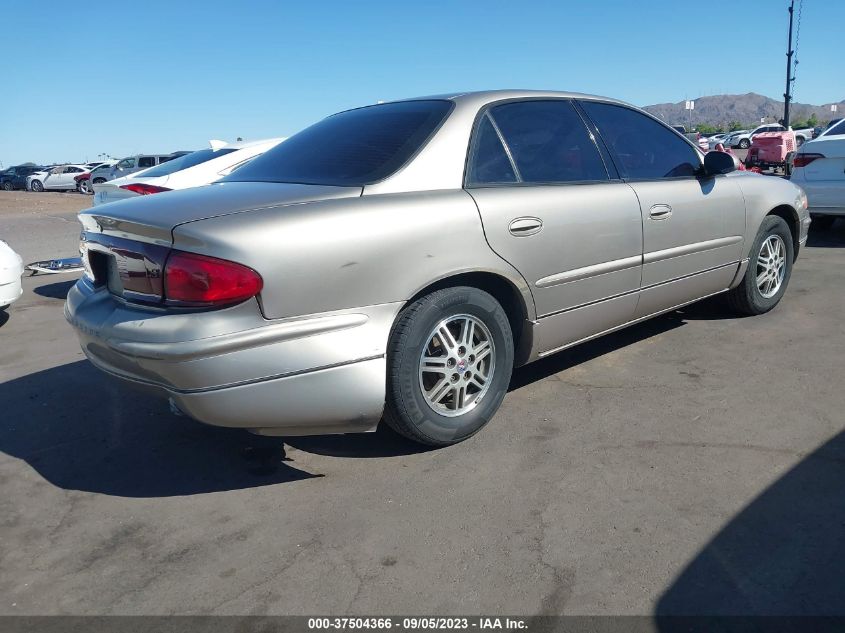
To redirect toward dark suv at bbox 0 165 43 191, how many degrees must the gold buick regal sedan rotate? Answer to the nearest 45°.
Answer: approximately 90° to its left

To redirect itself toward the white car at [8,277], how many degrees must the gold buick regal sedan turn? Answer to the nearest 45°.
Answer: approximately 90° to its left

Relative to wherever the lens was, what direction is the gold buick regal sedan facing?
facing away from the viewer and to the right of the viewer

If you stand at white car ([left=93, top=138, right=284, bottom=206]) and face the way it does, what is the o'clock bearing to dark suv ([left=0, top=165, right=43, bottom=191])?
The dark suv is roughly at 10 o'clock from the white car.

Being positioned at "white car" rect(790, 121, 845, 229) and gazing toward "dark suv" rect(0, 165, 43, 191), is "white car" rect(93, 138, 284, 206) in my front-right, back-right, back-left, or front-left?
front-left

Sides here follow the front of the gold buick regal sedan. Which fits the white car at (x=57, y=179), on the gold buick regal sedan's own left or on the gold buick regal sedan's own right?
on the gold buick regal sedan's own left

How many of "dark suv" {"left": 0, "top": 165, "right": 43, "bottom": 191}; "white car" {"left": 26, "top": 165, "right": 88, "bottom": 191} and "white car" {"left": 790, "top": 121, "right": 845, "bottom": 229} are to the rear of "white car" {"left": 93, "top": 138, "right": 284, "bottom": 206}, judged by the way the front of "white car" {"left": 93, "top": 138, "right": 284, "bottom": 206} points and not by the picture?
0

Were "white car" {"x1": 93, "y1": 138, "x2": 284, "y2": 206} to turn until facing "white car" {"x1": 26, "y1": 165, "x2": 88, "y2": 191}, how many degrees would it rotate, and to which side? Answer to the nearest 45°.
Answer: approximately 45° to its left

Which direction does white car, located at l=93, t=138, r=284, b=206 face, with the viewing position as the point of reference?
facing away from the viewer and to the right of the viewer

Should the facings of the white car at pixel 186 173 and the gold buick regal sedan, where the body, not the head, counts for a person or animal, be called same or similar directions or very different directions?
same or similar directions

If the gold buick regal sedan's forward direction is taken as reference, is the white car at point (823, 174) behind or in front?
in front

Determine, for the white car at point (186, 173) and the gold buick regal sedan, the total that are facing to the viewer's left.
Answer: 0

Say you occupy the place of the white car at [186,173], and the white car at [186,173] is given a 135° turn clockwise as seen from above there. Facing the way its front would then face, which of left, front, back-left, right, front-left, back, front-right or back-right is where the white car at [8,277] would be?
front-right

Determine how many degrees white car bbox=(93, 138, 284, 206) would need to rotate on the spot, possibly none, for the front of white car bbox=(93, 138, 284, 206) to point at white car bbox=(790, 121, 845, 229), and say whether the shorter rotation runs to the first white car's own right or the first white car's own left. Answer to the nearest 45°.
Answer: approximately 45° to the first white car's own right
